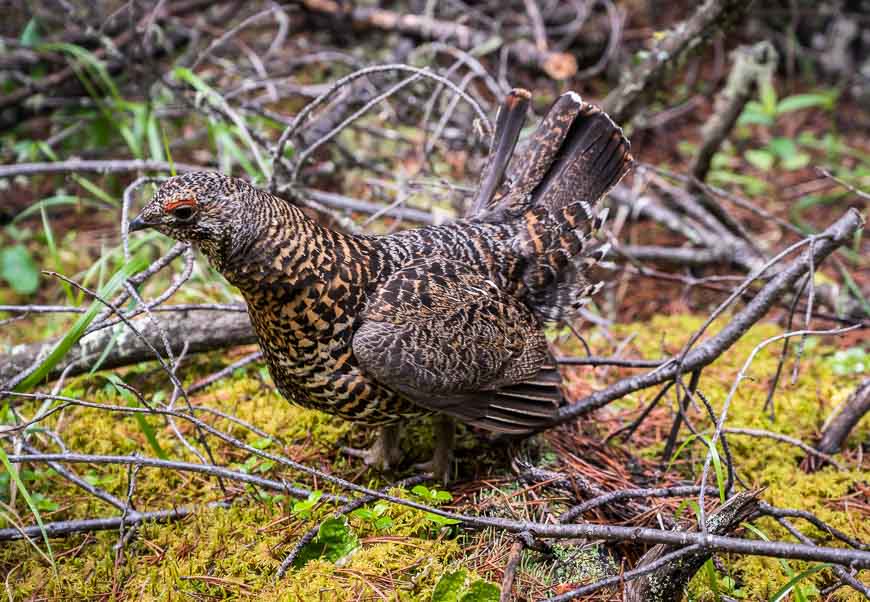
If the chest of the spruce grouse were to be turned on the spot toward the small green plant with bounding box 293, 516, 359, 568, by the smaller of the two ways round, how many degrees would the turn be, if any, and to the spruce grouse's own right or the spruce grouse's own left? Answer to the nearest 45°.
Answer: approximately 90° to the spruce grouse's own left

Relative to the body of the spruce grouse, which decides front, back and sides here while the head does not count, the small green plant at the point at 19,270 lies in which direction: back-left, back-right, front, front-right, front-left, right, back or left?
front-right

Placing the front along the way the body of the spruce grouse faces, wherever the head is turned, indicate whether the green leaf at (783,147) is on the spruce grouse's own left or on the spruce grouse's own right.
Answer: on the spruce grouse's own right

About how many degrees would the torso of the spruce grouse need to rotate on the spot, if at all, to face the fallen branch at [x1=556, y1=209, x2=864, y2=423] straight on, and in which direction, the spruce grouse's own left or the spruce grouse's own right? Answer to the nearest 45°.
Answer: approximately 180°

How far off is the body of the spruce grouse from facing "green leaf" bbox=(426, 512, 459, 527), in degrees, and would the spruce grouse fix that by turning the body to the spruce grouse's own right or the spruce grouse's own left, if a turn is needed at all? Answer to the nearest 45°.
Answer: approximately 90° to the spruce grouse's own left

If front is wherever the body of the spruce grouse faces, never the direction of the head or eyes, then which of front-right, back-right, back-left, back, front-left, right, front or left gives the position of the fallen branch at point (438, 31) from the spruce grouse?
right

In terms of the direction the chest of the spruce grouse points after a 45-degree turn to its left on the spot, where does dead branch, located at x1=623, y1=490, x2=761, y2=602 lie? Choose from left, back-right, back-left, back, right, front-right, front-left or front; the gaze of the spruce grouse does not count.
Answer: left

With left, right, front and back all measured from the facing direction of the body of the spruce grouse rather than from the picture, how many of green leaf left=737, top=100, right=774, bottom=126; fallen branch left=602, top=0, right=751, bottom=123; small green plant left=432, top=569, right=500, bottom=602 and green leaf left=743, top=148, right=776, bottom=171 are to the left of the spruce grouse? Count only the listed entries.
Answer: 1

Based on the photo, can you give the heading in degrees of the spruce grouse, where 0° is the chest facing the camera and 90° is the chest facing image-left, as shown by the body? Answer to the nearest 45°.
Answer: approximately 90°
